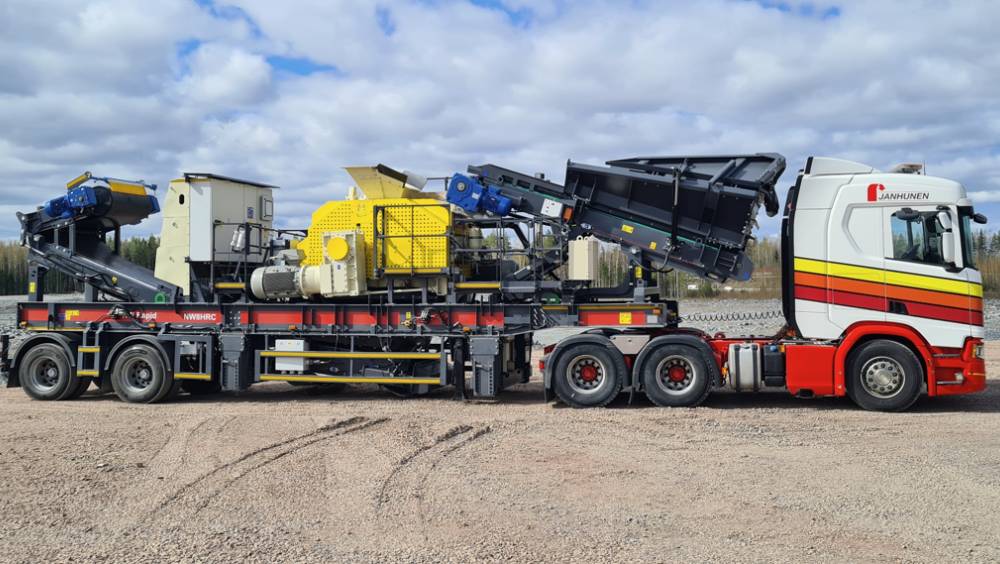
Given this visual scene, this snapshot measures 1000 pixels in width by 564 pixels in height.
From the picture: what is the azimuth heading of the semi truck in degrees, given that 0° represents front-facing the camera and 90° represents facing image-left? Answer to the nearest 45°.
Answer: approximately 270°
